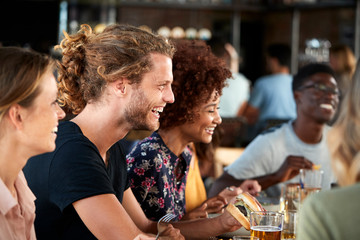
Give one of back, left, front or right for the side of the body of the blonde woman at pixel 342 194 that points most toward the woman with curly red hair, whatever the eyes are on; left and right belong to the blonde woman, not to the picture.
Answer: front

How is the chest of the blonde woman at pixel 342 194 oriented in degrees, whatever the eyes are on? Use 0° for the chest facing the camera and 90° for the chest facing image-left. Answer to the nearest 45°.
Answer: approximately 135°

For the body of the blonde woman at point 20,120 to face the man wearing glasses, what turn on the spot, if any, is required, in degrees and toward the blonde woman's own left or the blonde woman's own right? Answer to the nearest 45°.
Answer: approximately 45° to the blonde woman's own left

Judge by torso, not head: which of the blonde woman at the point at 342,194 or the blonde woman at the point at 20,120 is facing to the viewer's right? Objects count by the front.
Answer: the blonde woman at the point at 20,120

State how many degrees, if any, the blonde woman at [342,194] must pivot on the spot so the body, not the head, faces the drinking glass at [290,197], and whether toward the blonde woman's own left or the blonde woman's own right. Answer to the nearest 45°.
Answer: approximately 45° to the blonde woman's own right

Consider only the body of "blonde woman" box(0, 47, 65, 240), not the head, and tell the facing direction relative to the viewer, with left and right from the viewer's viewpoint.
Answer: facing to the right of the viewer

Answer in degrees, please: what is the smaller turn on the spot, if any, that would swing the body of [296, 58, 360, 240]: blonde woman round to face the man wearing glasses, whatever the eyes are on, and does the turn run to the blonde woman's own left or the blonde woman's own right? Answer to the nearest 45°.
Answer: approximately 45° to the blonde woman's own right

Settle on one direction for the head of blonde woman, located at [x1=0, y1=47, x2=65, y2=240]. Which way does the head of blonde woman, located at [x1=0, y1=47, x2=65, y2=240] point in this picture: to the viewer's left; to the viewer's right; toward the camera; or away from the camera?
to the viewer's right
